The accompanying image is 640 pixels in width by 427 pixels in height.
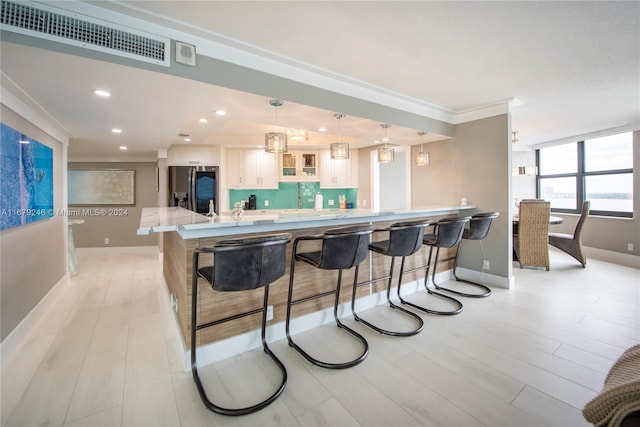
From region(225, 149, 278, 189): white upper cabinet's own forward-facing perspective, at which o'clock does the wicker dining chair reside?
The wicker dining chair is roughly at 10 o'clock from the white upper cabinet.

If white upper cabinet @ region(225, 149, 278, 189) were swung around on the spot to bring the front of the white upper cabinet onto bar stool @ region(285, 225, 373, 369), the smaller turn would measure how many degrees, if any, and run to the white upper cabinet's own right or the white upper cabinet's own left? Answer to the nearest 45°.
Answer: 0° — it already faces it

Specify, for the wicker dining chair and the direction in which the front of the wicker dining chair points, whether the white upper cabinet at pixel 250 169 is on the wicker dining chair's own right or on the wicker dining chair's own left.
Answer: on the wicker dining chair's own left

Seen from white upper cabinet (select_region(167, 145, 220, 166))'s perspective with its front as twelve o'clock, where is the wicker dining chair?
The wicker dining chair is roughly at 10 o'clock from the white upper cabinet.
